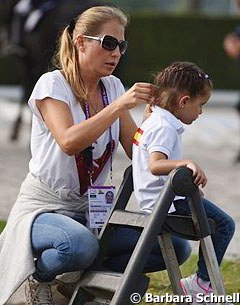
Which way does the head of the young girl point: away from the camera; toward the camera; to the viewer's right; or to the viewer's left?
to the viewer's right

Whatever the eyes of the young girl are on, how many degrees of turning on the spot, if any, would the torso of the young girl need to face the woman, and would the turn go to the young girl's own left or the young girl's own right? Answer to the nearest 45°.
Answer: approximately 180°

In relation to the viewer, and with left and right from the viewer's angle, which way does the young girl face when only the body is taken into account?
facing to the right of the viewer

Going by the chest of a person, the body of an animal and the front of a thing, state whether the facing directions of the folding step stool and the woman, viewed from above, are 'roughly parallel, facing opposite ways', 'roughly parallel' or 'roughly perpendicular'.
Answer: roughly perpendicular
